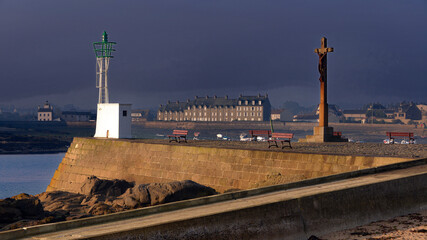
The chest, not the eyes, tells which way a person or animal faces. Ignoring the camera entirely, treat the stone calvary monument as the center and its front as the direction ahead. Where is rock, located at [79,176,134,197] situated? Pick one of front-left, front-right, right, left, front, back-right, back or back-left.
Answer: front

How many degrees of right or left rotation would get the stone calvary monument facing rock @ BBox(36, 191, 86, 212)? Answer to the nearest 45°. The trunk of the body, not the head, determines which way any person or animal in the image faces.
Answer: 0° — it already faces it

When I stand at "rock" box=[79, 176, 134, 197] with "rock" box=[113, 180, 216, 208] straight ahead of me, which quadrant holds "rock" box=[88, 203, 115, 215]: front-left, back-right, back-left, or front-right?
front-right

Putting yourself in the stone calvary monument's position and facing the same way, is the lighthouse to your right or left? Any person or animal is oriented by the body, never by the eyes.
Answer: on your right

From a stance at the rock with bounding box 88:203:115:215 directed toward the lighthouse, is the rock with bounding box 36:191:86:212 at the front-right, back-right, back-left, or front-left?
front-left

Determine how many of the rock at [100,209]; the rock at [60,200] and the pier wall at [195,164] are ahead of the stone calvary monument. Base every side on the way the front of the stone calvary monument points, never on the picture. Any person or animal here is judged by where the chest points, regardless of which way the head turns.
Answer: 3

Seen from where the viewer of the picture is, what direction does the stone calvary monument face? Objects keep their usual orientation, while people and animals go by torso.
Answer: facing the viewer and to the left of the viewer

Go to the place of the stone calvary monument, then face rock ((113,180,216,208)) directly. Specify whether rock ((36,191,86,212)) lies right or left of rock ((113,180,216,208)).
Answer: right

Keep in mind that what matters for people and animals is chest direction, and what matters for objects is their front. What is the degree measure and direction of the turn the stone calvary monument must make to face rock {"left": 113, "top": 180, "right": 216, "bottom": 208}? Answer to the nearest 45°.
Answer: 0° — it already faces it
